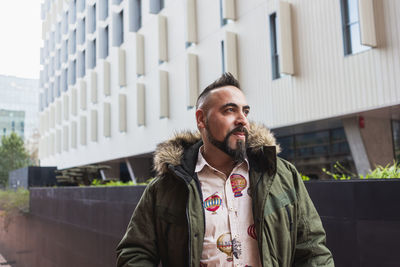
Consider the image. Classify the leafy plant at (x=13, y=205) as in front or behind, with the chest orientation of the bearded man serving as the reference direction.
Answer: behind

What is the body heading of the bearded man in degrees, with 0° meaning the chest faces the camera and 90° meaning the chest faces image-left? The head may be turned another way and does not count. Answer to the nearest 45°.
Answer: approximately 0°

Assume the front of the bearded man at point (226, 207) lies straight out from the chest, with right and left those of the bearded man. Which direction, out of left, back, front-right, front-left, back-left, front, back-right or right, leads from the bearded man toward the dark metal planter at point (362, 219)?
back-left

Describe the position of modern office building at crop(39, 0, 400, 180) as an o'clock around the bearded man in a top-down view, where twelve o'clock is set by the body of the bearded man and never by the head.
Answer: The modern office building is roughly at 6 o'clock from the bearded man.
